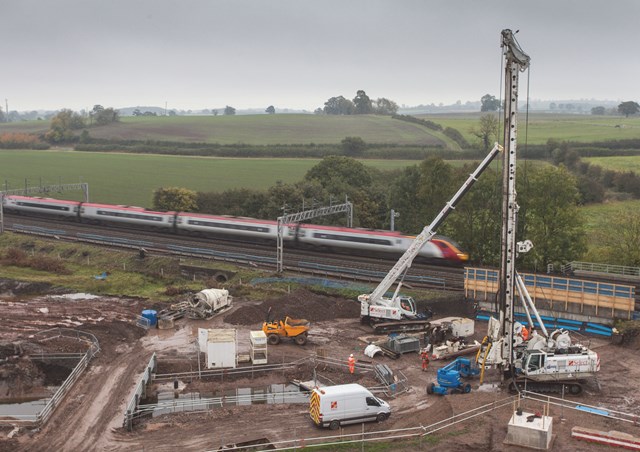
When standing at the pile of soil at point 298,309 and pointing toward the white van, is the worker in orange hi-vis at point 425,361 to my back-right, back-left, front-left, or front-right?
front-left

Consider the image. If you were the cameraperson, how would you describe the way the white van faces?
facing away from the viewer and to the right of the viewer

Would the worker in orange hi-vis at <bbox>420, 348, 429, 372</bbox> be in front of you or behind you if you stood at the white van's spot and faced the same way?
in front

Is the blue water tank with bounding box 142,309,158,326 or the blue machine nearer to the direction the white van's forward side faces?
the blue machine

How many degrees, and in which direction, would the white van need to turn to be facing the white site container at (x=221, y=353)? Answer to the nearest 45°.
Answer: approximately 90° to its left

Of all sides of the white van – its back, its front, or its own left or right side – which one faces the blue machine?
front

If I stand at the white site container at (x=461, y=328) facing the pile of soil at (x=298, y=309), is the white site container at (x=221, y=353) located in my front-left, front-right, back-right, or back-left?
front-left

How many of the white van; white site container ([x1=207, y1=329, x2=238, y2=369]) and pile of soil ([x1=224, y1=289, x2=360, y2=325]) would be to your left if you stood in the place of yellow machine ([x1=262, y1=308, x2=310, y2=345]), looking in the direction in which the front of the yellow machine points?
1
